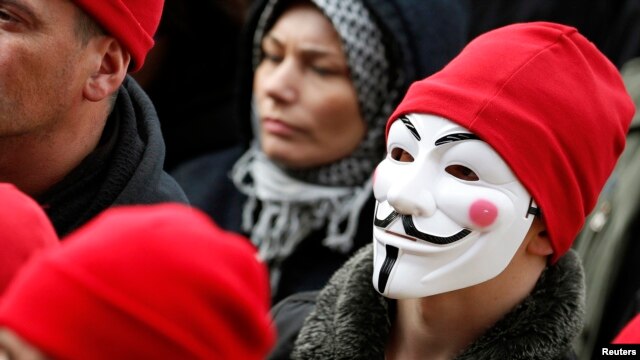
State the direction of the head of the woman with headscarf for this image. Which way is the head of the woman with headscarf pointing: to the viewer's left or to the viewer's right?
to the viewer's left

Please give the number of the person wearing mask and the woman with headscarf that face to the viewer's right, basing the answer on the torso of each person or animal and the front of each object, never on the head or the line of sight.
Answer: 0

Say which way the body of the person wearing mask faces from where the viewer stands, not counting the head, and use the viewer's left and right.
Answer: facing the viewer and to the left of the viewer

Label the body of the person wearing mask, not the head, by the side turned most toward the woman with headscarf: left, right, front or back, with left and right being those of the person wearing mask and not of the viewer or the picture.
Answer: right

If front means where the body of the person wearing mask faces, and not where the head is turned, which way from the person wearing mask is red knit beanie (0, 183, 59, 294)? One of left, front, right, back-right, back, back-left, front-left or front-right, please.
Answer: front

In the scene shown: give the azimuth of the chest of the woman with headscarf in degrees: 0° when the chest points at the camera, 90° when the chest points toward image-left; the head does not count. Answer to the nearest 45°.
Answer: approximately 45°

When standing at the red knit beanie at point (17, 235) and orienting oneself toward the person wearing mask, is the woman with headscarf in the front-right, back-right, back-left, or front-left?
front-left

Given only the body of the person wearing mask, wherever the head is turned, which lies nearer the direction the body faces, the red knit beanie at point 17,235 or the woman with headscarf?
the red knit beanie

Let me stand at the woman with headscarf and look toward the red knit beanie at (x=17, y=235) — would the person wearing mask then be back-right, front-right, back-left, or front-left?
front-left

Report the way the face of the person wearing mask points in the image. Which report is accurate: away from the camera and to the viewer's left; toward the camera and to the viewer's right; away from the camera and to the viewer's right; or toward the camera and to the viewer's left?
toward the camera and to the viewer's left

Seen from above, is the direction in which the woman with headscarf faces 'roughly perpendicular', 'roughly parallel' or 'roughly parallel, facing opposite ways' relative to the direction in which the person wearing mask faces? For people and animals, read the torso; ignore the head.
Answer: roughly parallel

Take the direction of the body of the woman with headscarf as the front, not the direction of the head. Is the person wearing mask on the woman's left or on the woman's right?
on the woman's left
